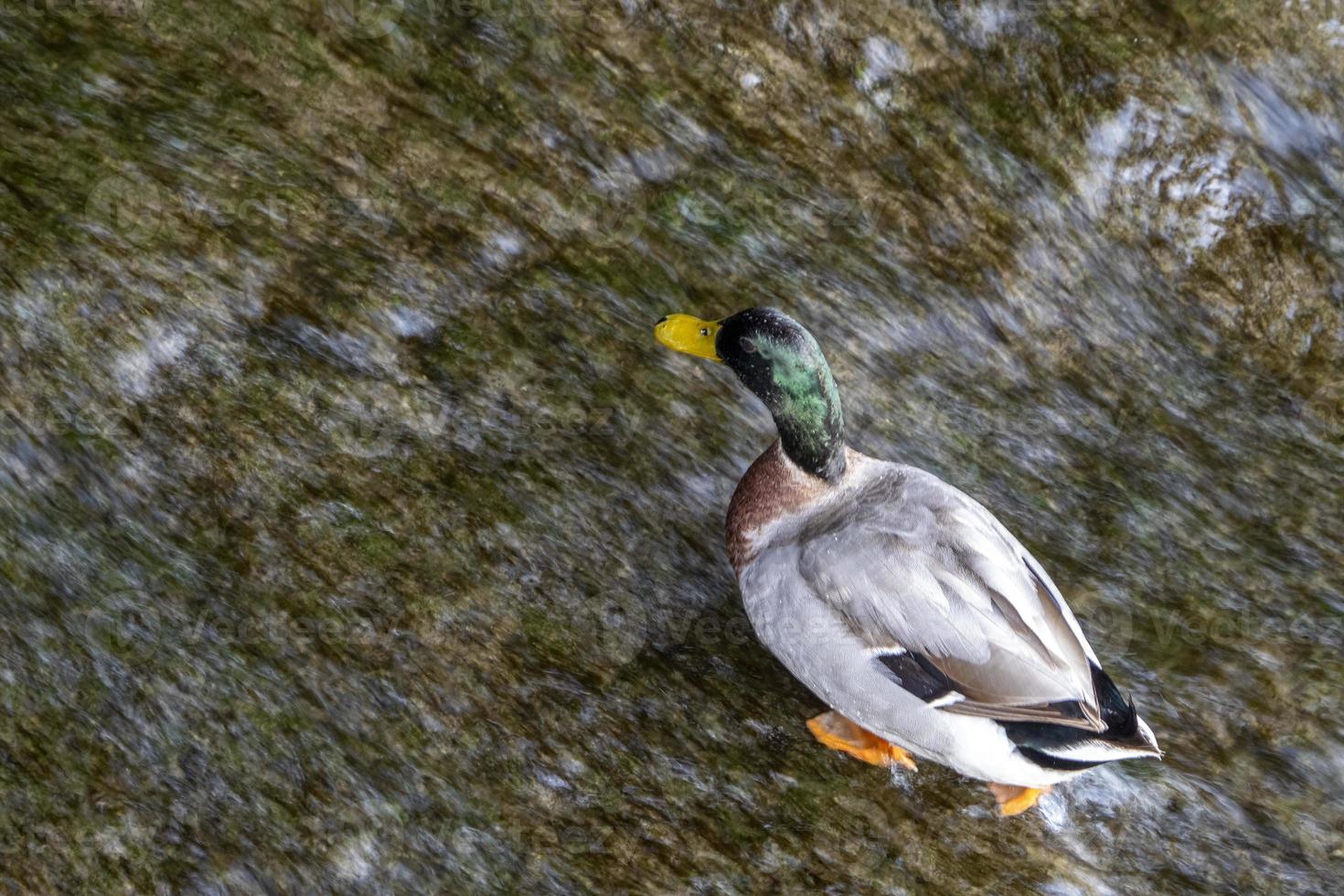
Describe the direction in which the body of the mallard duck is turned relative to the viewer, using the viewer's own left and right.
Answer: facing away from the viewer and to the left of the viewer
